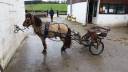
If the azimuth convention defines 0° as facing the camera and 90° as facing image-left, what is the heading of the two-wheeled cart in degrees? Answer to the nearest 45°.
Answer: approximately 90°
